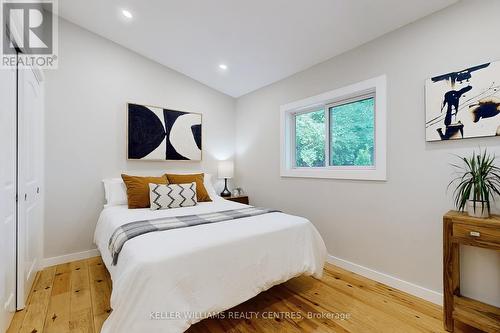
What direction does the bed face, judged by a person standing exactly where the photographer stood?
facing the viewer and to the right of the viewer

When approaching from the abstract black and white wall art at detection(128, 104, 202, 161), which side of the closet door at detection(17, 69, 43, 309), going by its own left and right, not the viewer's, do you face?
front

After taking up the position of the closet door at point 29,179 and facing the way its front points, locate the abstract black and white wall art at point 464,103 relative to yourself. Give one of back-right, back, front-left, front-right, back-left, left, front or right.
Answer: front-right

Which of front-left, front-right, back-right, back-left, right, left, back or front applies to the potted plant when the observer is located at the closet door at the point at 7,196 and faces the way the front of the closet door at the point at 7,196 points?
front-right

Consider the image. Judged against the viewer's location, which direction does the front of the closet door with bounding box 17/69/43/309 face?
facing to the right of the viewer

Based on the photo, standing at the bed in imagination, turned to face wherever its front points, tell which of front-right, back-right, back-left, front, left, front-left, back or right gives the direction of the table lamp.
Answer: back-left

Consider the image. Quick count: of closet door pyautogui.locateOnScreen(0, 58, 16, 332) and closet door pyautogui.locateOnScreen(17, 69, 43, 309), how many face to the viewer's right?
2

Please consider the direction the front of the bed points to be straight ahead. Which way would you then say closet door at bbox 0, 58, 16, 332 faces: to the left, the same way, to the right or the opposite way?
to the left

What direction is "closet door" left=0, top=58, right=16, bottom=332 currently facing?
to the viewer's right
